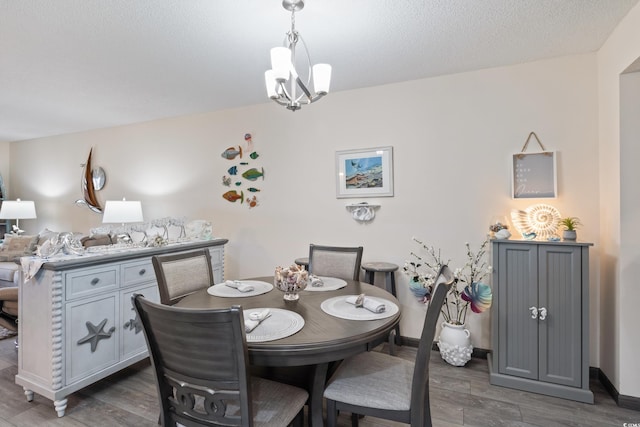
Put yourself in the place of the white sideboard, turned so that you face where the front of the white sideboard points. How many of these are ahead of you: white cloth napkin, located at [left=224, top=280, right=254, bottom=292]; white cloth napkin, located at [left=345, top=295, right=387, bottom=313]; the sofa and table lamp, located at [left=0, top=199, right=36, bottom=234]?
2

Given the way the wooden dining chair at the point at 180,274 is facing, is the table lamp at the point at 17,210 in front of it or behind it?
behind

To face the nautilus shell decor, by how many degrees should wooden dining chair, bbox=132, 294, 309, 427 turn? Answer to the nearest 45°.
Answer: approximately 45° to its right

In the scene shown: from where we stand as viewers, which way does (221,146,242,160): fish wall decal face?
facing to the left of the viewer

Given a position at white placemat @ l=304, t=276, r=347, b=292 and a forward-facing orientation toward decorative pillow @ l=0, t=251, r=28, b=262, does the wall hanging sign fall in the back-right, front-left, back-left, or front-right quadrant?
back-right

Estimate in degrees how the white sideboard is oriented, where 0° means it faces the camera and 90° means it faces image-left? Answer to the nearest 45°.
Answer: approximately 315°

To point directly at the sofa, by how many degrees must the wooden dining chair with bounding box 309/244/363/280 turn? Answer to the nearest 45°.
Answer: approximately 45° to its right

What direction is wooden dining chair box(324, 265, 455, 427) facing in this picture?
to the viewer's left

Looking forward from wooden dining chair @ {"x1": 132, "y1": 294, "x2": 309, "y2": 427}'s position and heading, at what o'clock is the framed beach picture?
The framed beach picture is roughly at 12 o'clock from the wooden dining chair.

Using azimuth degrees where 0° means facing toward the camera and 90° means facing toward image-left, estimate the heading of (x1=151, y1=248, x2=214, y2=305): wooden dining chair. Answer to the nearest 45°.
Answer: approximately 315°
